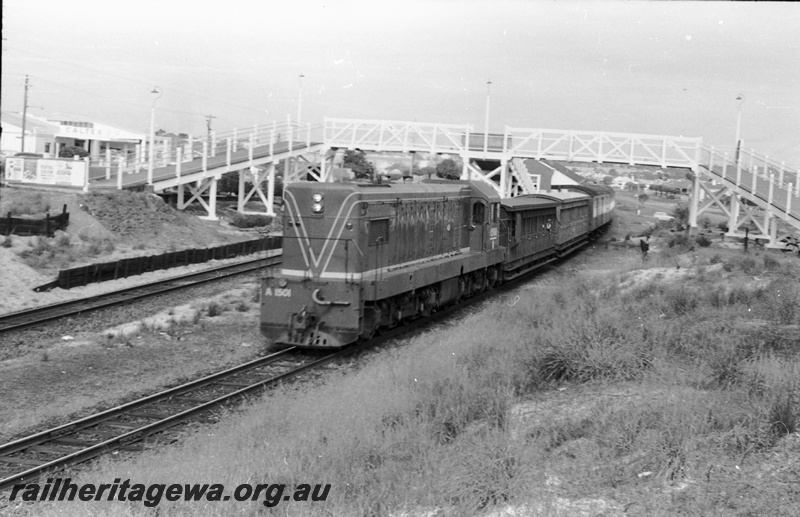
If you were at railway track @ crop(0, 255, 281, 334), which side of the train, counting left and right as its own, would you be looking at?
right

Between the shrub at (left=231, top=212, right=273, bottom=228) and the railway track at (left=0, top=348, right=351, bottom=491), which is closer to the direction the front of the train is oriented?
the railway track

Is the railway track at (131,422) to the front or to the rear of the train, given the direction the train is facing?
to the front

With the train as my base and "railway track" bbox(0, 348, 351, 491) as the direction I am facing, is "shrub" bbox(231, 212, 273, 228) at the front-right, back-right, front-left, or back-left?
back-right

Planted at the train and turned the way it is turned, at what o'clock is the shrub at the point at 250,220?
The shrub is roughly at 4 o'clock from the train.

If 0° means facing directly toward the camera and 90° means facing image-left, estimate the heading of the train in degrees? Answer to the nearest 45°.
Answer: approximately 45°
